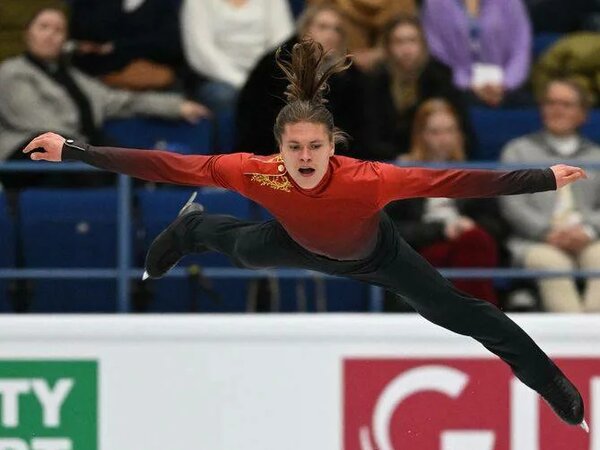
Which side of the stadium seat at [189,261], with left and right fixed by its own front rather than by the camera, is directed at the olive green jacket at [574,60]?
left

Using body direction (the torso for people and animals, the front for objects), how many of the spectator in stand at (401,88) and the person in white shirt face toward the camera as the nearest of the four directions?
2

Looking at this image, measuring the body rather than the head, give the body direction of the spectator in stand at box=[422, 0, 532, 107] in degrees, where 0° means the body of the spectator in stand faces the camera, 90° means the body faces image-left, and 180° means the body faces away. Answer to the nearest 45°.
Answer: approximately 0°

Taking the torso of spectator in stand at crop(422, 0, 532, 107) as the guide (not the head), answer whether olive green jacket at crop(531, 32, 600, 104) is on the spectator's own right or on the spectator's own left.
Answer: on the spectator's own left

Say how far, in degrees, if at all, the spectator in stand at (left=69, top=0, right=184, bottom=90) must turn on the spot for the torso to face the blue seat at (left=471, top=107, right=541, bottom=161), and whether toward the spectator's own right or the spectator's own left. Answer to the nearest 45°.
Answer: approximately 90° to the spectator's own left

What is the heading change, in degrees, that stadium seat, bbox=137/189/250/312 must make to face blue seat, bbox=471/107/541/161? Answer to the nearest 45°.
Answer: approximately 90° to its left
